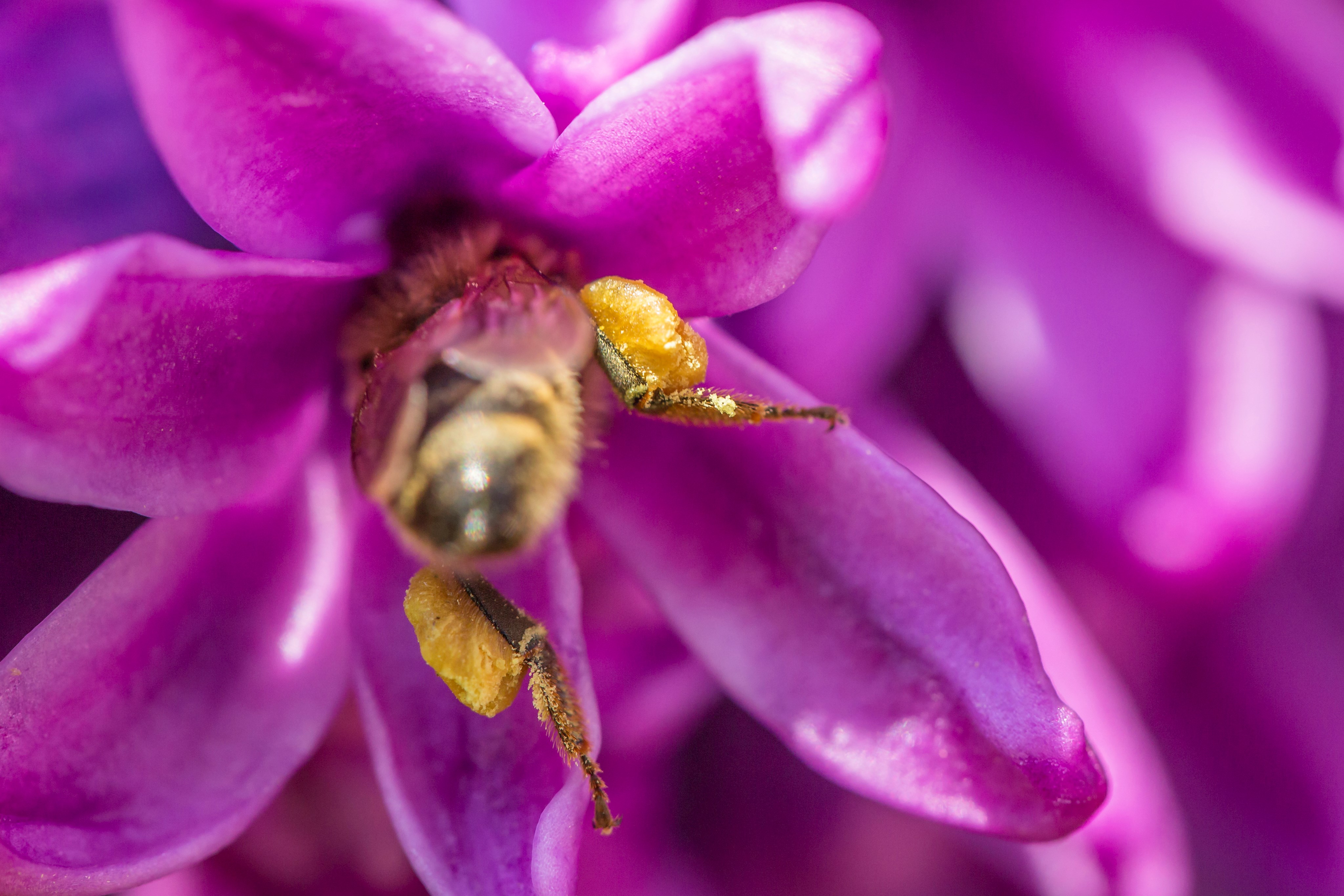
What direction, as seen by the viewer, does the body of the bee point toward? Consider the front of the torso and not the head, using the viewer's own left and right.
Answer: facing away from the viewer
